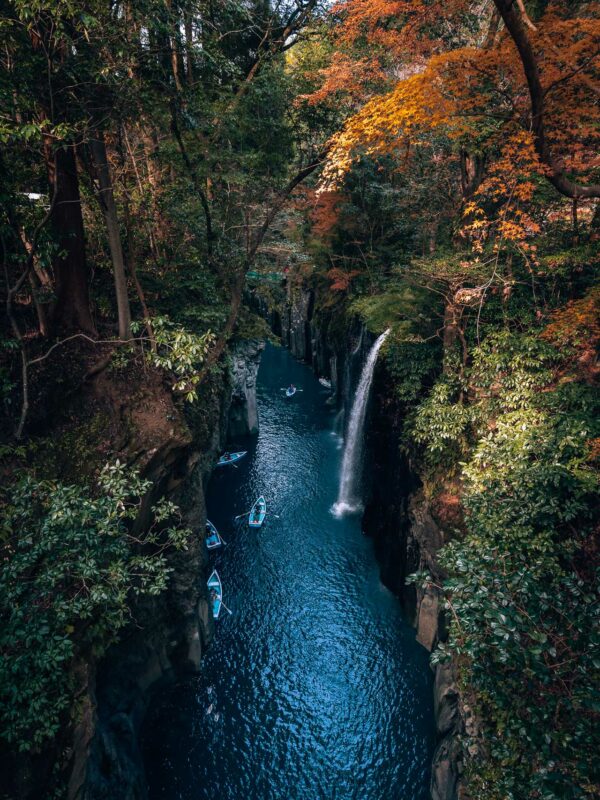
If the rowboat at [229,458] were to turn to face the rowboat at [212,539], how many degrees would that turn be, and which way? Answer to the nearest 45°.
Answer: approximately 135° to its right

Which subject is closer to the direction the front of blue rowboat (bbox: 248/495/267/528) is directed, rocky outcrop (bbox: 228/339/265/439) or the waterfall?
the rocky outcrop

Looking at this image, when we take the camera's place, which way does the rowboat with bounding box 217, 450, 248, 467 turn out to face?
facing away from the viewer and to the right of the viewer

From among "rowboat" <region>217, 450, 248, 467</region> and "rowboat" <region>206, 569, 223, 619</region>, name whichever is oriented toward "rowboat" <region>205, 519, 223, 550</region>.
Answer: "rowboat" <region>206, 569, 223, 619</region>

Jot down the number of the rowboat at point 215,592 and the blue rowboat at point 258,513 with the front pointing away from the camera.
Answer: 2

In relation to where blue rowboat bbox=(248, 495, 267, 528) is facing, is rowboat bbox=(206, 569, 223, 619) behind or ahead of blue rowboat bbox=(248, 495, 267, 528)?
behind

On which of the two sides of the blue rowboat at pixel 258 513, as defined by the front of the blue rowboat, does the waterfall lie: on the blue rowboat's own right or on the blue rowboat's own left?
on the blue rowboat's own right

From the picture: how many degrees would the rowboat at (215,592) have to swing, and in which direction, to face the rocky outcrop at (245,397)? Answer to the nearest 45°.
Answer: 0° — it already faces it

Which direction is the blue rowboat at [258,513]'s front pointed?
away from the camera

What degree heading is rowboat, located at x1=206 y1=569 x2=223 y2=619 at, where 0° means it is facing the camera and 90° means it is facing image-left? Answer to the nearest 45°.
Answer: approximately 180°

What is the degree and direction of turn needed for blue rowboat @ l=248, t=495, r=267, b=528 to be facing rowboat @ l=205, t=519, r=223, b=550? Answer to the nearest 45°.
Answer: approximately 135° to its left
